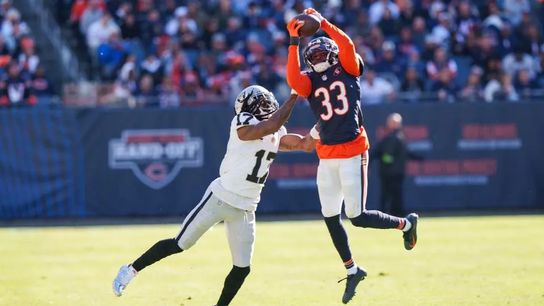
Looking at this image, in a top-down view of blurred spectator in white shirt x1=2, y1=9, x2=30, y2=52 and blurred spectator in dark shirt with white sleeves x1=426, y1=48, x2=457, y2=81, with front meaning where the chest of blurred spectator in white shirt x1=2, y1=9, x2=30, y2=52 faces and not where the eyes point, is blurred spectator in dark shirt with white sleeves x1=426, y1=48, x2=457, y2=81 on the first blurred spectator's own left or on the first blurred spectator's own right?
on the first blurred spectator's own left

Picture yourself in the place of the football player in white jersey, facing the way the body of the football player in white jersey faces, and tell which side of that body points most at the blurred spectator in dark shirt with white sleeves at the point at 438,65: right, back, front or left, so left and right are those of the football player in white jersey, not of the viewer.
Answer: left

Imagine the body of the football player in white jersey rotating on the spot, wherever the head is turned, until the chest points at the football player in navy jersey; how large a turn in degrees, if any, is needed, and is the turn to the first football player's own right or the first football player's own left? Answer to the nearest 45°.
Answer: approximately 90° to the first football player's own left

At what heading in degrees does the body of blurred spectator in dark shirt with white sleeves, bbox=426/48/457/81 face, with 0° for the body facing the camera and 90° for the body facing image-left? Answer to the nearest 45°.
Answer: approximately 0°

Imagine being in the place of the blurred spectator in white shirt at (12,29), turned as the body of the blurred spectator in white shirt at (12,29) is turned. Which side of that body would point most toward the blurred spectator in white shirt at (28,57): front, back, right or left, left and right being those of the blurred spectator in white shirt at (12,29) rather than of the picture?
front

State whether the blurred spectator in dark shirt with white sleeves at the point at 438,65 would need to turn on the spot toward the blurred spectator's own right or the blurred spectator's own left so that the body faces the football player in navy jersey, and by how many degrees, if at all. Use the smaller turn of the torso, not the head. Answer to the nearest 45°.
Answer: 0° — they already face them

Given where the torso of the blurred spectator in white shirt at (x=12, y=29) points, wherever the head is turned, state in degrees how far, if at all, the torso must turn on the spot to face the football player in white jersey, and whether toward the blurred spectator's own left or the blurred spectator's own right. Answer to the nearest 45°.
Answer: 0° — they already face them

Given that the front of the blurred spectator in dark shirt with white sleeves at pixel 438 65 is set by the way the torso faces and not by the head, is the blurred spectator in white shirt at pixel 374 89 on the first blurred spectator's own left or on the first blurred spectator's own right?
on the first blurred spectator's own right

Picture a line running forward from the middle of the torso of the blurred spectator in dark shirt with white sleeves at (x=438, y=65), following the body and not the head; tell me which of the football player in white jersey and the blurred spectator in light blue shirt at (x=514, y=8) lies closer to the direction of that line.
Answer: the football player in white jersey

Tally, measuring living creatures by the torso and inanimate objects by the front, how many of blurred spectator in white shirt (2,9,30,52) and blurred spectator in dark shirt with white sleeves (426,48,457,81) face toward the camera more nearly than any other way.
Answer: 2

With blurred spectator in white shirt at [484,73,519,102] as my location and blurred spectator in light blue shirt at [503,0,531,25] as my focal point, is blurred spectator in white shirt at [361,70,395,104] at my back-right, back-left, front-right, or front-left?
back-left
